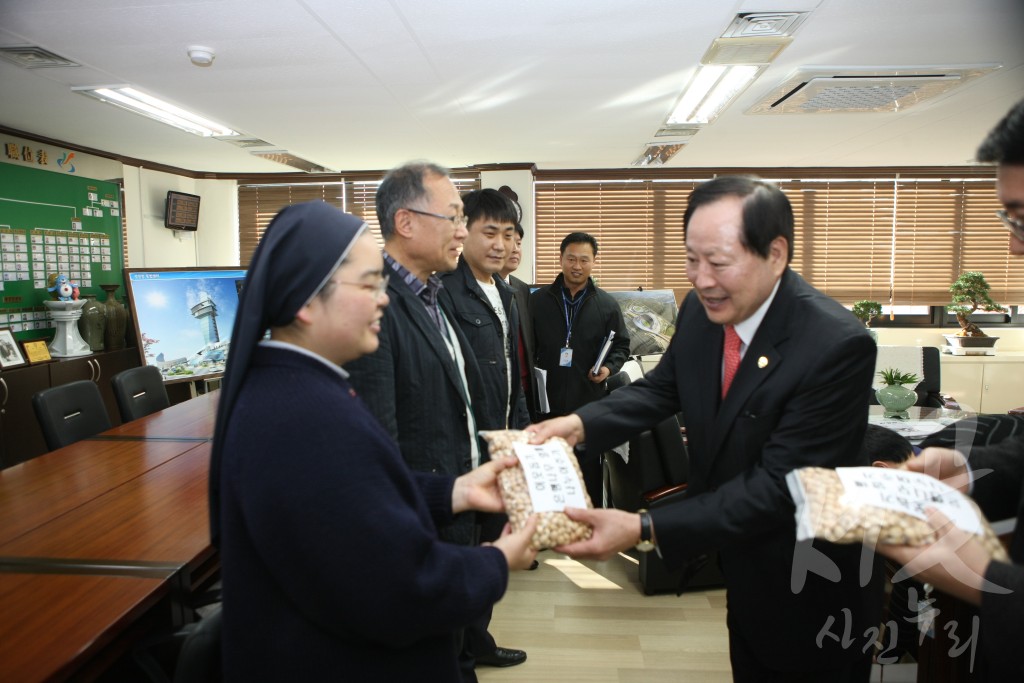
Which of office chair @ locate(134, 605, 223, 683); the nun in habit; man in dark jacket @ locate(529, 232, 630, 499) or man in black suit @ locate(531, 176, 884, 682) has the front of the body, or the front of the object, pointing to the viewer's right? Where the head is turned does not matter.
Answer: the nun in habit

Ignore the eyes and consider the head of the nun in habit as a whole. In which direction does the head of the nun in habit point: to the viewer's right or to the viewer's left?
to the viewer's right

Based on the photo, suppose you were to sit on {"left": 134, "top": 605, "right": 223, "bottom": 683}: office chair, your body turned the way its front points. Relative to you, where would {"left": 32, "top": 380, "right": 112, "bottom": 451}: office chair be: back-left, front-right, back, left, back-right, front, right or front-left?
front-right

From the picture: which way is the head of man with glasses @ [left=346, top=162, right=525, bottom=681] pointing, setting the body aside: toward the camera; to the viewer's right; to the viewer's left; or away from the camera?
to the viewer's right

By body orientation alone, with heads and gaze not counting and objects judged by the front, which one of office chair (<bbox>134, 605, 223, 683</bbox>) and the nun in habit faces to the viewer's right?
the nun in habit

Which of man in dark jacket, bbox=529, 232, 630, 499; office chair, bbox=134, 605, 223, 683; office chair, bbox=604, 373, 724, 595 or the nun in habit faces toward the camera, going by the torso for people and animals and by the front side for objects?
the man in dark jacket

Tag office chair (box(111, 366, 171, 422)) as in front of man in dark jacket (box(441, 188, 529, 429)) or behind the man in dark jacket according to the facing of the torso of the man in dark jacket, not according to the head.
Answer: behind

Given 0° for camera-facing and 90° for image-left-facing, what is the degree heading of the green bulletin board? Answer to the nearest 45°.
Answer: approximately 315°

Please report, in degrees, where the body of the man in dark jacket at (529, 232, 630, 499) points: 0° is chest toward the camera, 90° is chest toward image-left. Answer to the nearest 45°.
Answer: approximately 0°

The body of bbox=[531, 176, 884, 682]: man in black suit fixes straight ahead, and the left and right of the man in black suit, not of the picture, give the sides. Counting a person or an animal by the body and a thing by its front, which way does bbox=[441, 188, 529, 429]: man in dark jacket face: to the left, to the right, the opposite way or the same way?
to the left
